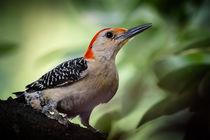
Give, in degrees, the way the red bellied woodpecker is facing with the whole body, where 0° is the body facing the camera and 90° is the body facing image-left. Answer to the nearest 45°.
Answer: approximately 270°
